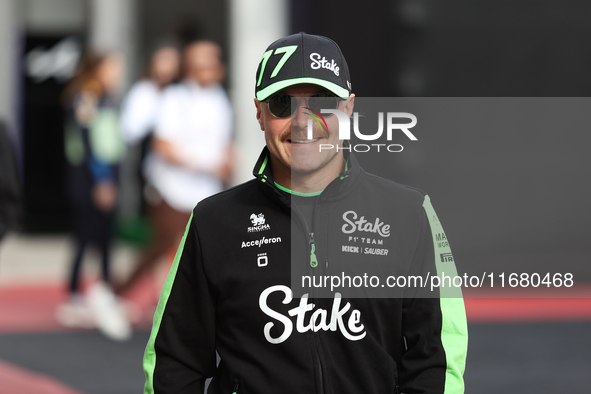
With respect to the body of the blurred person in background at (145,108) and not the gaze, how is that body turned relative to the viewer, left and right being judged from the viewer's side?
facing the viewer and to the right of the viewer

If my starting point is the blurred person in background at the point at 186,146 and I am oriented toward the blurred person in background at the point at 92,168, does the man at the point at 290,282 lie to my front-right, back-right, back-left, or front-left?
back-left

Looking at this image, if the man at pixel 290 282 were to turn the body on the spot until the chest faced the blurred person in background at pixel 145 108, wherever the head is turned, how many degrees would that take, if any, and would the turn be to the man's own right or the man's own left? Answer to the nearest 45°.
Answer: approximately 180°

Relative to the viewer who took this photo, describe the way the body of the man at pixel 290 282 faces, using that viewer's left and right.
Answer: facing the viewer

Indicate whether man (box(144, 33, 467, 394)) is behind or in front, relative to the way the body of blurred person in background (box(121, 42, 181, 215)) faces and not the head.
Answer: in front

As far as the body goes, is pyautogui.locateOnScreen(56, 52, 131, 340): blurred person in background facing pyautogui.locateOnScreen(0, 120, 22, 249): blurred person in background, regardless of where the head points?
no

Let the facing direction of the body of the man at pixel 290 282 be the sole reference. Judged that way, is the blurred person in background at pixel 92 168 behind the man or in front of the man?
behind
